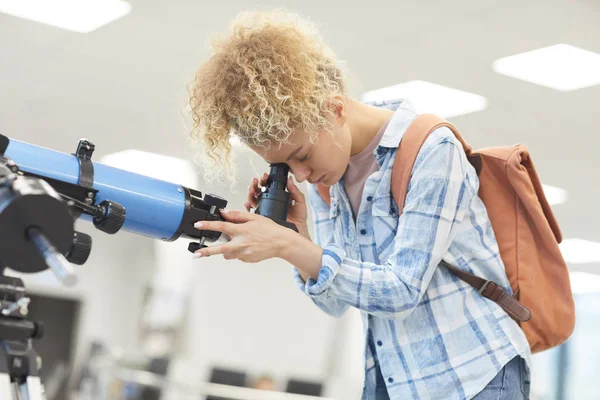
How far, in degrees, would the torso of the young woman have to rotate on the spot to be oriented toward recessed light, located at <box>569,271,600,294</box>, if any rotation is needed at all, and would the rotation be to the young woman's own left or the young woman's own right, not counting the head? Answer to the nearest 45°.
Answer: approximately 135° to the young woman's own right

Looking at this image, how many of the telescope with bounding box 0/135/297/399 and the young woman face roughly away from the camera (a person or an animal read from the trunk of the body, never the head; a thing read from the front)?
0

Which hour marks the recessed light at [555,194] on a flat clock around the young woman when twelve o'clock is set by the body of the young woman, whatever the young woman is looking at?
The recessed light is roughly at 5 o'clock from the young woman.

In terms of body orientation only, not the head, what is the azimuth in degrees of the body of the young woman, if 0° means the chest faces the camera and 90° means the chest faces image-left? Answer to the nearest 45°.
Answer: approximately 45°

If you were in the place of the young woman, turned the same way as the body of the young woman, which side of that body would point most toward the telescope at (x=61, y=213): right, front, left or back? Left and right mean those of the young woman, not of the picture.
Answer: front

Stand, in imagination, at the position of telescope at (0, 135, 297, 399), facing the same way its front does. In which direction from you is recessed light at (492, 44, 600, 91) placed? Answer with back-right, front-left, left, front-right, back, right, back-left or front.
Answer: back-right

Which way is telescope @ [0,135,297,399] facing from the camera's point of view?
to the viewer's left

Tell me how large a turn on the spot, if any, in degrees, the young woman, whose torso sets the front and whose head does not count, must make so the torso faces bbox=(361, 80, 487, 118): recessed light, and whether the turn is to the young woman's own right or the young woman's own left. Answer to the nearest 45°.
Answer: approximately 135° to the young woman's own right

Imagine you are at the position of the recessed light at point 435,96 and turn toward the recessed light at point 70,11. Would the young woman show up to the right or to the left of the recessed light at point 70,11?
left

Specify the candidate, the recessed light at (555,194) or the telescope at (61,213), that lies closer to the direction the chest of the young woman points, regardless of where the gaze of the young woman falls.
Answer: the telescope

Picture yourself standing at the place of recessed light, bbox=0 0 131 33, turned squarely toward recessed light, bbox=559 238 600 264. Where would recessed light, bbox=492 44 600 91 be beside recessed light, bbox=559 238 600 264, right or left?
right

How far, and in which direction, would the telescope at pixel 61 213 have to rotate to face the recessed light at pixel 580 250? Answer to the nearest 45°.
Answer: approximately 135° to its right

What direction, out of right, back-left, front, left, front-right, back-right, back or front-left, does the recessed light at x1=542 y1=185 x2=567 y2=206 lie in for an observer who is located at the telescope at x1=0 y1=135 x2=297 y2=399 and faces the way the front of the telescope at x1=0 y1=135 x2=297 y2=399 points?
back-right
